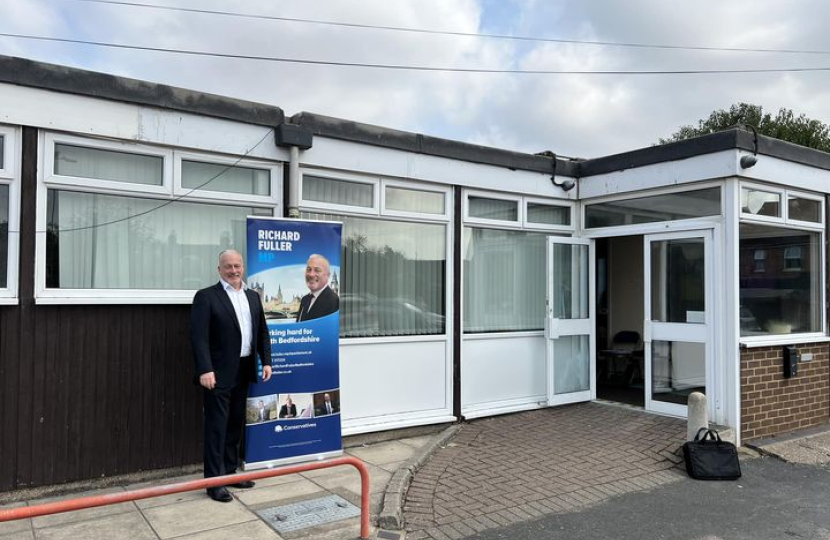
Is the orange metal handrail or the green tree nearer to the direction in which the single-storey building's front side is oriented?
the orange metal handrail

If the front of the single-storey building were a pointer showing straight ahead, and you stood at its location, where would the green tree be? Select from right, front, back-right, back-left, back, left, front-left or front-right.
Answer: left

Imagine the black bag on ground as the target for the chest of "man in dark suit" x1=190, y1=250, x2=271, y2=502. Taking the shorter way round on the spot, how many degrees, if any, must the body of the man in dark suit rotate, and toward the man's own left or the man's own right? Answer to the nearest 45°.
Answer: approximately 45° to the man's own left

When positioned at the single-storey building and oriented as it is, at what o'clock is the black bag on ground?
The black bag on ground is roughly at 11 o'clock from the single-storey building.

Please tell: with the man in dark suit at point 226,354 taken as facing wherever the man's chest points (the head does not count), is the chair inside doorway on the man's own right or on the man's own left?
on the man's own left

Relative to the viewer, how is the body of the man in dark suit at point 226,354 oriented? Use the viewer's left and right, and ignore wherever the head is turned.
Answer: facing the viewer and to the right of the viewer

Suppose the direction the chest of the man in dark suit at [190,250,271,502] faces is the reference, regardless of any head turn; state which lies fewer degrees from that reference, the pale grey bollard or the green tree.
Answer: the pale grey bollard
